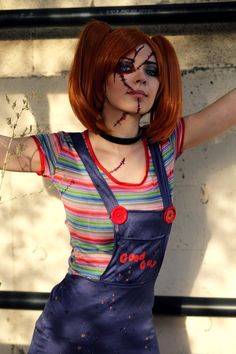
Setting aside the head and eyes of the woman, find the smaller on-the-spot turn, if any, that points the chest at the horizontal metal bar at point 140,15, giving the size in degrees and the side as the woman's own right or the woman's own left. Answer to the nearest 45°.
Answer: approximately 135° to the woman's own left

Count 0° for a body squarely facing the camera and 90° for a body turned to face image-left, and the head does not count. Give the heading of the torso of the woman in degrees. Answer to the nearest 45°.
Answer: approximately 315°
